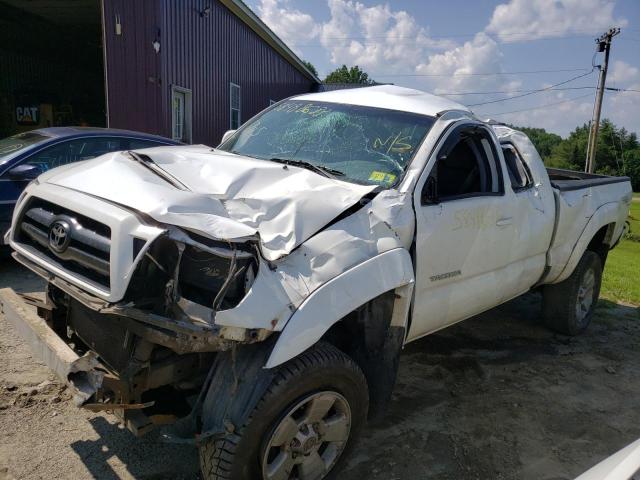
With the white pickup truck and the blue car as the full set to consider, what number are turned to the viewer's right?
0

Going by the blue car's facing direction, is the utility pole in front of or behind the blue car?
behind

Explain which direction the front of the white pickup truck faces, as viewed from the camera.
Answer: facing the viewer and to the left of the viewer

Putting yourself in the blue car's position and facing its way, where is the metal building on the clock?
The metal building is roughly at 5 o'clock from the blue car.

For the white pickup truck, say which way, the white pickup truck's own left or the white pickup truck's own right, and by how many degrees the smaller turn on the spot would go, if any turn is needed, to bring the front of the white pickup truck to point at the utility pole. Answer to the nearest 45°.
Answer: approximately 180°

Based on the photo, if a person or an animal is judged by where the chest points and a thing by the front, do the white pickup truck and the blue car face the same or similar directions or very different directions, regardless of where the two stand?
same or similar directions

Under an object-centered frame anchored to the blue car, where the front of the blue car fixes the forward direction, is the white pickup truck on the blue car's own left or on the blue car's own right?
on the blue car's own left

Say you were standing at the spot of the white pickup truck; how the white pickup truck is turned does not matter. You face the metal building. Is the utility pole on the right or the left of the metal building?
right

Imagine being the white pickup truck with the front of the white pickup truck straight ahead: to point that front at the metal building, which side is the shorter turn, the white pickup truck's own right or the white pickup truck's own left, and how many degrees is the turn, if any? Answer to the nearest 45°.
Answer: approximately 135° to the white pickup truck's own right

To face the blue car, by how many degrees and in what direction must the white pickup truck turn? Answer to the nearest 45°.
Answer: approximately 90° to its right
